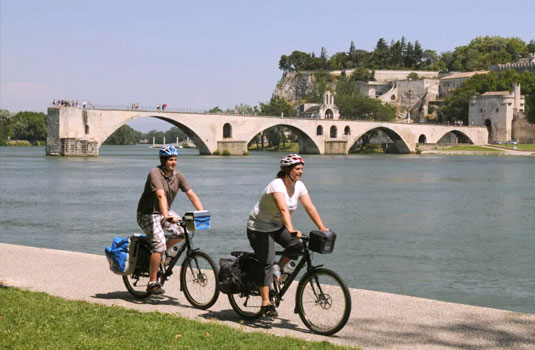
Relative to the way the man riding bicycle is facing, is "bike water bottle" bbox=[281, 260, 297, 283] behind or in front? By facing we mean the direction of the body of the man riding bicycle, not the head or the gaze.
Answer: in front

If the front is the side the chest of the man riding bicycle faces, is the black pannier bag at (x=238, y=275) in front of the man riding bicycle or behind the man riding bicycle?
in front

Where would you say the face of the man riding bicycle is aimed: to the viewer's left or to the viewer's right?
to the viewer's right

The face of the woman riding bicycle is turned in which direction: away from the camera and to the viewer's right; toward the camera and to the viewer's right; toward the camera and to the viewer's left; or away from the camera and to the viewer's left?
toward the camera and to the viewer's right

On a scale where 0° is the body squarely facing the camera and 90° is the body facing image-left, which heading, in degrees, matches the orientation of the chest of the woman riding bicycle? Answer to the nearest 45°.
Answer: approximately 315°
